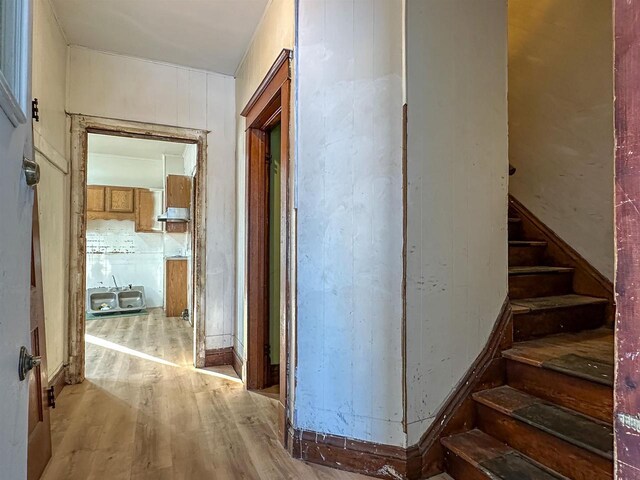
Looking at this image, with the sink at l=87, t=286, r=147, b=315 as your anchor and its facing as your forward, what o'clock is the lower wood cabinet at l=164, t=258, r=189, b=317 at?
The lower wood cabinet is roughly at 10 o'clock from the sink.

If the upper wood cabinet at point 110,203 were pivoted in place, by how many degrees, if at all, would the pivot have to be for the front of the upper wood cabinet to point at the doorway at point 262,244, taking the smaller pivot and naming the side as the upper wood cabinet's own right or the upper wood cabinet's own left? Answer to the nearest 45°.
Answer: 0° — it already faces it

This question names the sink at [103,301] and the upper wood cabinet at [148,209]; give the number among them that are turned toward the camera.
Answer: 2

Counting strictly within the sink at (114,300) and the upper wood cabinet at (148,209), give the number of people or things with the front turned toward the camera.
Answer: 2

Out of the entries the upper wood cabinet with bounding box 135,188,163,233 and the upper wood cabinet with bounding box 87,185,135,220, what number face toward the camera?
2

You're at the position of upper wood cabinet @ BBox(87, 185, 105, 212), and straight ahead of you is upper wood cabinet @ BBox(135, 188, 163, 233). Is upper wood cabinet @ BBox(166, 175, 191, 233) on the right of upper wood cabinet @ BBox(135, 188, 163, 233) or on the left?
right

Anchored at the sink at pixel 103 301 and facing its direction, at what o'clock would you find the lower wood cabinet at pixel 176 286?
The lower wood cabinet is roughly at 10 o'clock from the sink.

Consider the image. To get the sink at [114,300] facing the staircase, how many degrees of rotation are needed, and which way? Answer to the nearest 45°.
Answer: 0° — it already faces it
